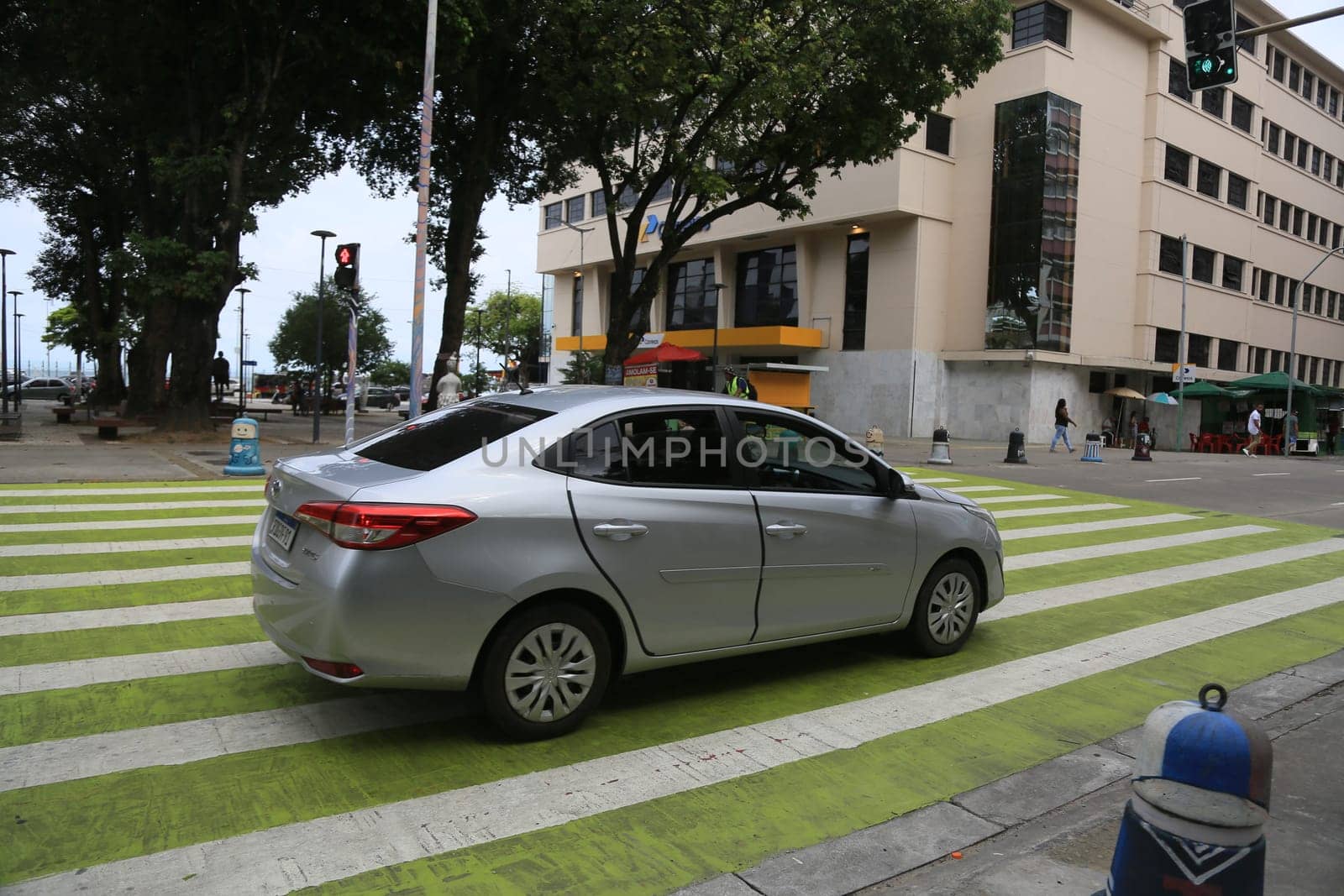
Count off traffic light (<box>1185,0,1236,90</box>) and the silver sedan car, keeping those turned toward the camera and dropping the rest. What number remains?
1

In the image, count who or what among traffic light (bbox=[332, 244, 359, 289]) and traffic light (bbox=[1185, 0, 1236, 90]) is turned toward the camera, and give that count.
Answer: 2

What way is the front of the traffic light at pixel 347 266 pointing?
toward the camera

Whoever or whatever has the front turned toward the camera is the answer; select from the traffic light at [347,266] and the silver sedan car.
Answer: the traffic light

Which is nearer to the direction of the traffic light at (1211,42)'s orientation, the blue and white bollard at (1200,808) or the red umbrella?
the blue and white bollard

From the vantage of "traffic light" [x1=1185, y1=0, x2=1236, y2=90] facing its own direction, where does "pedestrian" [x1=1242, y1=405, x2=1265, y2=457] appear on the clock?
The pedestrian is roughly at 6 o'clock from the traffic light.

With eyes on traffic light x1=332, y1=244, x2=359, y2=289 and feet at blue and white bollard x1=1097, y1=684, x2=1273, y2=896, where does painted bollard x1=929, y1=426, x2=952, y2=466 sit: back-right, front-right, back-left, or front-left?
front-right

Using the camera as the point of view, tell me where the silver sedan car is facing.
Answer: facing away from the viewer and to the right of the viewer

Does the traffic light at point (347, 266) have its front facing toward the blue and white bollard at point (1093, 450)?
no

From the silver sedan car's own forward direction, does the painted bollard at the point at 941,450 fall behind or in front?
in front

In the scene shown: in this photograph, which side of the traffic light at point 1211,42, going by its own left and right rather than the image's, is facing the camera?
front

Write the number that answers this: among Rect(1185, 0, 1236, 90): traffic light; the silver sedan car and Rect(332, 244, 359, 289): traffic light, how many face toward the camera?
2

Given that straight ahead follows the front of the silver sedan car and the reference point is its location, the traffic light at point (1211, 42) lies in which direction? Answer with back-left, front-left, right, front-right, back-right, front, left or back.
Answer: front

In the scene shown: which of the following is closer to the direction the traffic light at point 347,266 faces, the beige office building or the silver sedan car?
the silver sedan car

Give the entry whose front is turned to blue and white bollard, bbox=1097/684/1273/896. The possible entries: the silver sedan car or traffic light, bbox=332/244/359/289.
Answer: the traffic light

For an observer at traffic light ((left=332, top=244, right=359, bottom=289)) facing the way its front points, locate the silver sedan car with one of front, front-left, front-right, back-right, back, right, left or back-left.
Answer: front

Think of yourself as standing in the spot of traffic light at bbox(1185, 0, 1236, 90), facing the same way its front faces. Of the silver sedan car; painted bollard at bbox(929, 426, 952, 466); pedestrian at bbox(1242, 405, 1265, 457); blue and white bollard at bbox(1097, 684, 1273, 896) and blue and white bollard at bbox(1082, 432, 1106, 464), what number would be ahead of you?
2

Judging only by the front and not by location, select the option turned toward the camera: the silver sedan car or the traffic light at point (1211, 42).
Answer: the traffic light
